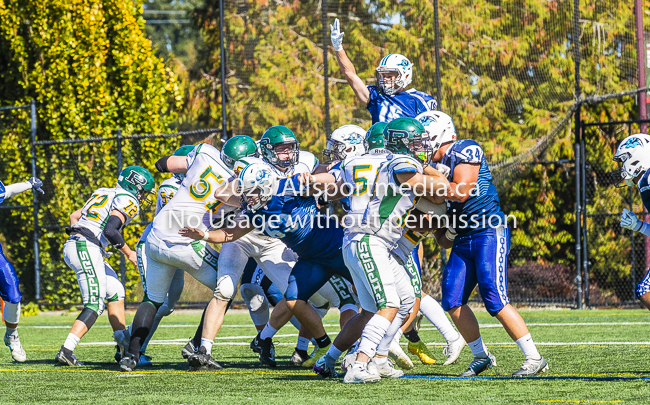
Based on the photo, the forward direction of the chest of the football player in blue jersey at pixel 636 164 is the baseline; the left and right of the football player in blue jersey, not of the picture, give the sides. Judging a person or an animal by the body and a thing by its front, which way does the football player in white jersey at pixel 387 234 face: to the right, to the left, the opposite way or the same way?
the opposite way

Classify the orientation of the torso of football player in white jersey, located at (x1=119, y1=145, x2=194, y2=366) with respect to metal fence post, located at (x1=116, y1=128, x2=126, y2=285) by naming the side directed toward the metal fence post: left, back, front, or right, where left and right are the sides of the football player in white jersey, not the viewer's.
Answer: left

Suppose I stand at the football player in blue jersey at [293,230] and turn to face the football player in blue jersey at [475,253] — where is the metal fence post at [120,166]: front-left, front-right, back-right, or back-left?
back-left

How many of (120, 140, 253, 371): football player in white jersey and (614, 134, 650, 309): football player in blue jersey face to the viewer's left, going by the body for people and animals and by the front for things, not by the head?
1

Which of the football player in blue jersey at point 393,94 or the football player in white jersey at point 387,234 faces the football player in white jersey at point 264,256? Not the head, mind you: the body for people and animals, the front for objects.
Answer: the football player in blue jersey

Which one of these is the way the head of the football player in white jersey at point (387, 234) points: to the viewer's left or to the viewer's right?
to the viewer's right

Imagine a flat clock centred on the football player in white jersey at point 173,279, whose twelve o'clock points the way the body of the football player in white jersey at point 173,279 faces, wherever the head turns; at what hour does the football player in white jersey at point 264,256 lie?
the football player in white jersey at point 264,256 is roughly at 2 o'clock from the football player in white jersey at point 173,279.

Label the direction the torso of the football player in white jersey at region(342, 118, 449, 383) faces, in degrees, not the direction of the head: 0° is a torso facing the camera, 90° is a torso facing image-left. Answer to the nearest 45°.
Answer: approximately 270°

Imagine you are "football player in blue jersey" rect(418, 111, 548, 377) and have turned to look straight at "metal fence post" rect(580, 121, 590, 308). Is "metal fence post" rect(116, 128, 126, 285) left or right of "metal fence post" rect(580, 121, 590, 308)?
left

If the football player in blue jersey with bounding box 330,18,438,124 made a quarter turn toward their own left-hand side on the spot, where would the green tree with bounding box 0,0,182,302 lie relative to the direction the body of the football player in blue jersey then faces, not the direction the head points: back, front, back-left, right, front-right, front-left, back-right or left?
back

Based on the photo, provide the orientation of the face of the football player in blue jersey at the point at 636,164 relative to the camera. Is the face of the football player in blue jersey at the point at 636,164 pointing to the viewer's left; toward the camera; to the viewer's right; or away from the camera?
to the viewer's left

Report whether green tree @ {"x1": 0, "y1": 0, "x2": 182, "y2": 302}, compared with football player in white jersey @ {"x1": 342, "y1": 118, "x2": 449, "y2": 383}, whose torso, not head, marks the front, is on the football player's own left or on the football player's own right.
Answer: on the football player's own left

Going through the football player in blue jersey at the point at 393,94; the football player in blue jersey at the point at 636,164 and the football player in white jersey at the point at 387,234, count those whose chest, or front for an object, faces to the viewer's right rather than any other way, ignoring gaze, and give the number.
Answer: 1

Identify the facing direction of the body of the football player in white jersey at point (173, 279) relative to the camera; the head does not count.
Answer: to the viewer's right

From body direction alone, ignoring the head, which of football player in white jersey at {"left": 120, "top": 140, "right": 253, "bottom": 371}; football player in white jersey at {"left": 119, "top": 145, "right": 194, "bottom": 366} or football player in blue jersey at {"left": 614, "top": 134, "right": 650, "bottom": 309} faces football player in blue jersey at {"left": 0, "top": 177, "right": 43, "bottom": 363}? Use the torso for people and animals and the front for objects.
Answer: football player in blue jersey at {"left": 614, "top": 134, "right": 650, "bottom": 309}
